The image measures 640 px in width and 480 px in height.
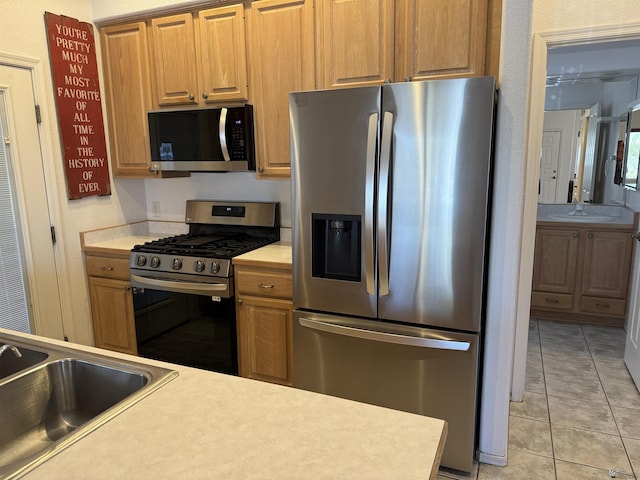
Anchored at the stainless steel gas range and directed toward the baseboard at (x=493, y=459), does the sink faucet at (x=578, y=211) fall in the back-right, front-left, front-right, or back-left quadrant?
front-left

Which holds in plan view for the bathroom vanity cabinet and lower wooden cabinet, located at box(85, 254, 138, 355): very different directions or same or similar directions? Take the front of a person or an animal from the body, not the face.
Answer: same or similar directions

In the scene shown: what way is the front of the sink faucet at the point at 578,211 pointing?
toward the camera

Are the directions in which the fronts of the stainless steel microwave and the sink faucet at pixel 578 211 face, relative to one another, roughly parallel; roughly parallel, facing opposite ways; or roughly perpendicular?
roughly parallel

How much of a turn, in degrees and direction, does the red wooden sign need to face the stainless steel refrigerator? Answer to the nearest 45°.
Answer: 0° — it already faces it

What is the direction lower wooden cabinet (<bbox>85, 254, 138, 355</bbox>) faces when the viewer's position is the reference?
facing the viewer and to the left of the viewer

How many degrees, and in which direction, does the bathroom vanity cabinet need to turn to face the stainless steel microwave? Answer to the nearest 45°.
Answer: approximately 45° to its right

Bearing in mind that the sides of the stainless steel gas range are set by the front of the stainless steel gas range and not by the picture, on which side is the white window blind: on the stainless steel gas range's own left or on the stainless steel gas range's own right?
on the stainless steel gas range's own right

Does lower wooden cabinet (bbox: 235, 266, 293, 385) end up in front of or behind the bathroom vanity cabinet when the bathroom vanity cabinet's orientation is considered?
in front

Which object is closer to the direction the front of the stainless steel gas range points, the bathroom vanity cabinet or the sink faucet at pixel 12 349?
the sink faucet

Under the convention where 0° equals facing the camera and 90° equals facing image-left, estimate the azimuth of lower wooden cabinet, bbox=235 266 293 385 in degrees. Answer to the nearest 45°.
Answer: approximately 45°
